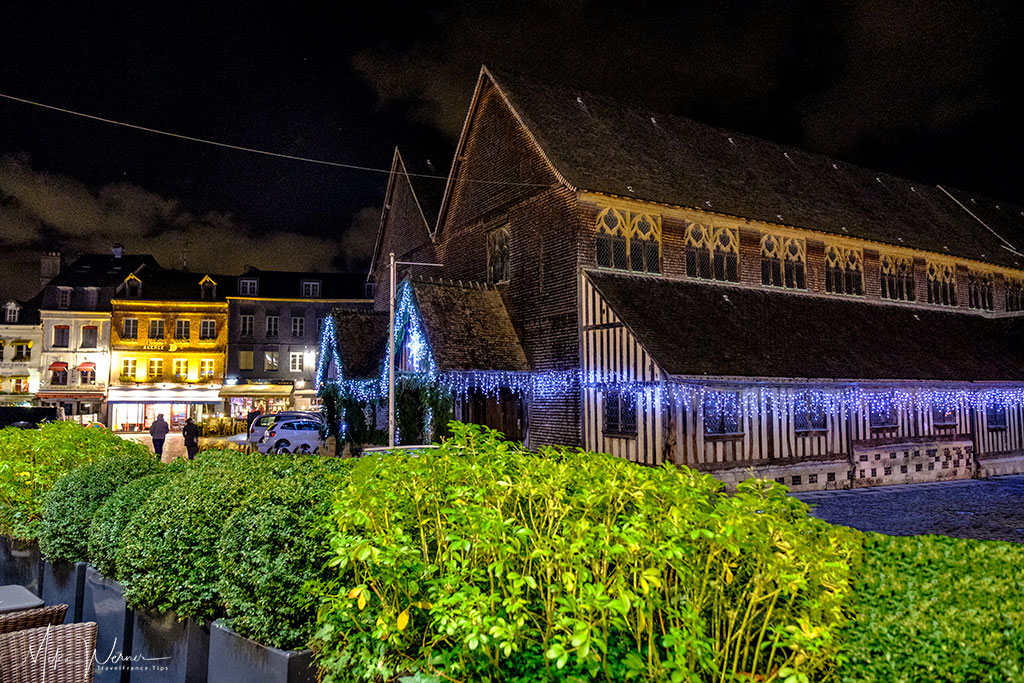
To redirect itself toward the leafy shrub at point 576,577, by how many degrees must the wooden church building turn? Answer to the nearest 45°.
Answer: approximately 45° to its left

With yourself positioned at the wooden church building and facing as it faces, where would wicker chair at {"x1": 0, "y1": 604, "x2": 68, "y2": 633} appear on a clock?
The wicker chair is roughly at 11 o'clock from the wooden church building.

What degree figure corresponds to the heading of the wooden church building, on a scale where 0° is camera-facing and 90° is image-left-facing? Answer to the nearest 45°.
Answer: approximately 45°

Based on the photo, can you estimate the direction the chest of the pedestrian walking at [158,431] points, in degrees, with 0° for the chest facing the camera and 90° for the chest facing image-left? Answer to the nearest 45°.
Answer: approximately 180°

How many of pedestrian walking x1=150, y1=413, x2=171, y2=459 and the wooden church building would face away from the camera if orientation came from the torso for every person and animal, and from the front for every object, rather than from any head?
1

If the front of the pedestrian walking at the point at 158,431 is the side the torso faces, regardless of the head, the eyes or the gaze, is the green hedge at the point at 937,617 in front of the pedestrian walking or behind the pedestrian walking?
behind

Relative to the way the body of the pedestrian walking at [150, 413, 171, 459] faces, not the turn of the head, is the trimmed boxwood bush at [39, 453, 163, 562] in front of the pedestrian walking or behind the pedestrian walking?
behind

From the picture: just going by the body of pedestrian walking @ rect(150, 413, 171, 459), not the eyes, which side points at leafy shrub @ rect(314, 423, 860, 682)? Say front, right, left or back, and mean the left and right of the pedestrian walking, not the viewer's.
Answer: back

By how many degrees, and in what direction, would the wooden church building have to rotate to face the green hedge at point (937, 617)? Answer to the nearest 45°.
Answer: approximately 45° to its left

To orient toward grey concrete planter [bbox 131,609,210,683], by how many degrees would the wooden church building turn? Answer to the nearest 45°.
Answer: approximately 45° to its left

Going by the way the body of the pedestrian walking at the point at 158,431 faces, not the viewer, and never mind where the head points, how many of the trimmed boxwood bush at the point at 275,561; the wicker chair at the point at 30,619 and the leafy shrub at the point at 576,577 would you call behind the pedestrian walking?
3

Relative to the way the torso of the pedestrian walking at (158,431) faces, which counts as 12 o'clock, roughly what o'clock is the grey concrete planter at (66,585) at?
The grey concrete planter is roughly at 6 o'clock from the pedestrian walking.

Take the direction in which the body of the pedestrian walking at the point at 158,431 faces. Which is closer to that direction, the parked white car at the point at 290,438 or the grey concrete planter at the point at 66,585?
the parked white car

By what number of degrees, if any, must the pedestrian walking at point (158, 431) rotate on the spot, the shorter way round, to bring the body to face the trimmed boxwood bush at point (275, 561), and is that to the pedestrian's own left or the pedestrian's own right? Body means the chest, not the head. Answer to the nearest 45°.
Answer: approximately 180°

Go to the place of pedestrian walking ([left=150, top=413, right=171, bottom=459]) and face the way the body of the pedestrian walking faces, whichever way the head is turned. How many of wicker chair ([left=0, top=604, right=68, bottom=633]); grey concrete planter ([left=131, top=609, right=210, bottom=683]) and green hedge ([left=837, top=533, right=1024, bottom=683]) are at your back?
3

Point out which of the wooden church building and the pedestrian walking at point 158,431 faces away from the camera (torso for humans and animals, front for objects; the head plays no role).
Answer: the pedestrian walking

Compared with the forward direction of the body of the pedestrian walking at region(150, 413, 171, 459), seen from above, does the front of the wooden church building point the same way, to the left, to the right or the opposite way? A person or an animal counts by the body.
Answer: to the left
